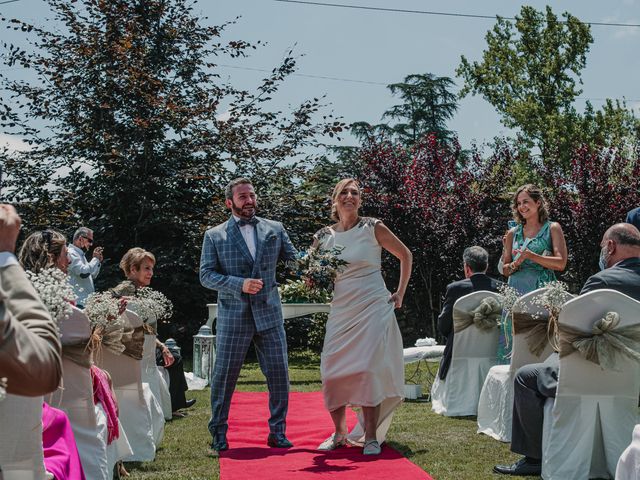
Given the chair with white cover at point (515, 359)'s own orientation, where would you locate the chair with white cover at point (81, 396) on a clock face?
the chair with white cover at point (81, 396) is roughly at 9 o'clock from the chair with white cover at point (515, 359).

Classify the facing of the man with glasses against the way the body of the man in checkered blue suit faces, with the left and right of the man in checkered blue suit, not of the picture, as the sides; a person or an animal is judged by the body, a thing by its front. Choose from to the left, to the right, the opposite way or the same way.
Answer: to the left

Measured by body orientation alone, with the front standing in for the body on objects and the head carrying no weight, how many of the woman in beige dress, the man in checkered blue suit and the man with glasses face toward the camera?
2

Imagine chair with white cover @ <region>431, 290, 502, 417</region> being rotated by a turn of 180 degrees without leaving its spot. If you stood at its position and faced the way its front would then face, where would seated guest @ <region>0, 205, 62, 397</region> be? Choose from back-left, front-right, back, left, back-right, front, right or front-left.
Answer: front-right

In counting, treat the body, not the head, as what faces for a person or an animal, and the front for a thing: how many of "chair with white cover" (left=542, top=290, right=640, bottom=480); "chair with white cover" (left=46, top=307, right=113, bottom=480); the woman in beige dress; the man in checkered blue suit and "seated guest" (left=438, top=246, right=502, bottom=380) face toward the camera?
2

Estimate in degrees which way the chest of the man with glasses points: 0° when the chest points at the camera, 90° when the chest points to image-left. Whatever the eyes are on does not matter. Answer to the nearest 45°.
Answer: approximately 270°

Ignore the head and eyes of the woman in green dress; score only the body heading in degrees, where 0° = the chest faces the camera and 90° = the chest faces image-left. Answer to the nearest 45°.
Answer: approximately 45°

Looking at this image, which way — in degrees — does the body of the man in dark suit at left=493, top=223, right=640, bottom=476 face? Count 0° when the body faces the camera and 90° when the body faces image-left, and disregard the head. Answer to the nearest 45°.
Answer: approximately 90°

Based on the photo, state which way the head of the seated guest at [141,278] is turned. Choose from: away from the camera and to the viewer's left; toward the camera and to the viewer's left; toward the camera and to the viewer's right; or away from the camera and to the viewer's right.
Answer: toward the camera and to the viewer's right

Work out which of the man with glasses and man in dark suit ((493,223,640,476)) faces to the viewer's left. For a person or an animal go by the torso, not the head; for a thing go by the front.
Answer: the man in dark suit

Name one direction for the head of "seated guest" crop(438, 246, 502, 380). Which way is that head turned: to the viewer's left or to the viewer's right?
to the viewer's left

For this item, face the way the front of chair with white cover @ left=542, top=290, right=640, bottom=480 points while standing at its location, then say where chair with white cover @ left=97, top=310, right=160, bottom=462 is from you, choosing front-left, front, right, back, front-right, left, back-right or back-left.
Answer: front-left

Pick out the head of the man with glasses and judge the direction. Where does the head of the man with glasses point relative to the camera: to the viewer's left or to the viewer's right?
to the viewer's right
